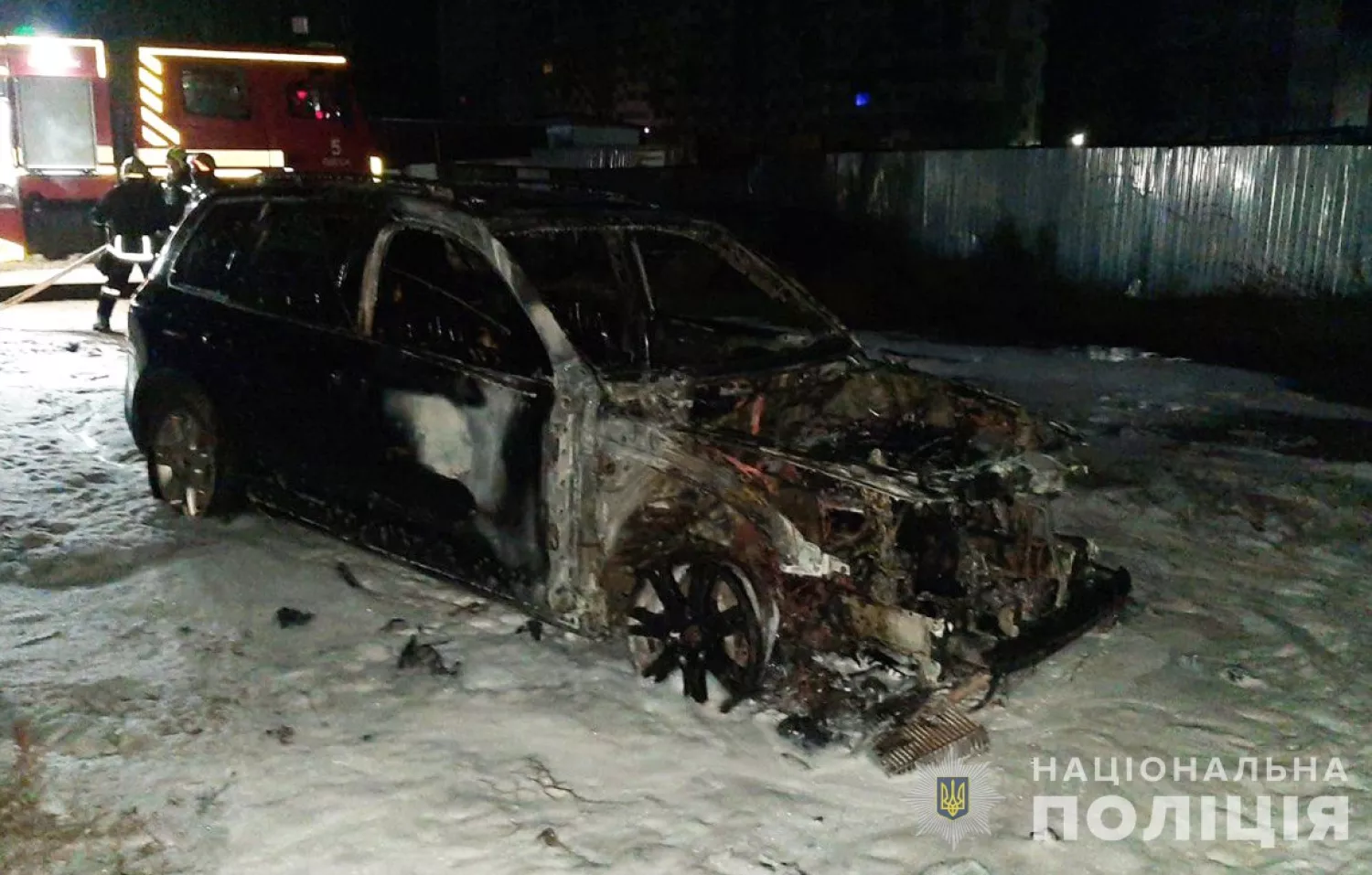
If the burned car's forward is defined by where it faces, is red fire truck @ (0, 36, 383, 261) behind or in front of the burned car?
behind

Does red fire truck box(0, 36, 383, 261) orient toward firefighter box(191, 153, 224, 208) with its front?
no

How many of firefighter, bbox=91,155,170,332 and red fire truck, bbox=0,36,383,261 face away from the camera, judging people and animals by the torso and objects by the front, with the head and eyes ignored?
1

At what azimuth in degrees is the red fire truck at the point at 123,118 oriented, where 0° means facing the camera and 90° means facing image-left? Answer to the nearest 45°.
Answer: approximately 270°

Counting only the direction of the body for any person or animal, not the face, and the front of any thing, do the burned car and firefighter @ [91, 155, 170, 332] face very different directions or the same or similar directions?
very different directions

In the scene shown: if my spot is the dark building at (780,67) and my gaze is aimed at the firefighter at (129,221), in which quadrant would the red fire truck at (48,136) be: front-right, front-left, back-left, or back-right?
front-right

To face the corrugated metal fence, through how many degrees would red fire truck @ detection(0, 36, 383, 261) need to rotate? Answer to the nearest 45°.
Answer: approximately 45° to its right

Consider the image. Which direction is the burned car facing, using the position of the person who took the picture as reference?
facing the viewer and to the right of the viewer

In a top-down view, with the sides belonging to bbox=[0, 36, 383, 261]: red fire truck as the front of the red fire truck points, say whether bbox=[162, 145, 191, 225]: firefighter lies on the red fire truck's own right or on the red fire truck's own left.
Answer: on the red fire truck's own right
